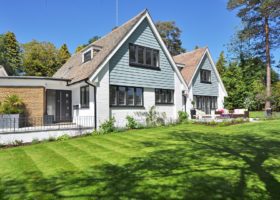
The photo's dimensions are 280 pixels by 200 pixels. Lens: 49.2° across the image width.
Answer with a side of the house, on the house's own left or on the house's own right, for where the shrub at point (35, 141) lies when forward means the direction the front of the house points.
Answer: on the house's own right

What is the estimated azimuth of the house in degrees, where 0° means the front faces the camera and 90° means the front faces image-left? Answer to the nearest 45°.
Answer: approximately 315°

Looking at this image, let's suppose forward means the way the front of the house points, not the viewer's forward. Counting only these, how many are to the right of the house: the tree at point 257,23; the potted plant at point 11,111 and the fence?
2

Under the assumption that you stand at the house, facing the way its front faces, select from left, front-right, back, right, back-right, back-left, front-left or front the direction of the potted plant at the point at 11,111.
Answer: right

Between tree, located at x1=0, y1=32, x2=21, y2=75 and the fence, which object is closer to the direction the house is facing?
the fence

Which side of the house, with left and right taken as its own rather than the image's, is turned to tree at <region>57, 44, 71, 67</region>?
back

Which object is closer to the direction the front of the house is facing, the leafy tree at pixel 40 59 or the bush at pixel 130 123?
the bush

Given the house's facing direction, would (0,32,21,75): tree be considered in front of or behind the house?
behind

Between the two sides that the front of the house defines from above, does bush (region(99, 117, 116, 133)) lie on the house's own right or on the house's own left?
on the house's own right

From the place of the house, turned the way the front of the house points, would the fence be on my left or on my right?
on my right

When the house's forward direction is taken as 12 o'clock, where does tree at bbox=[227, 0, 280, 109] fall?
The tree is roughly at 9 o'clock from the house.
